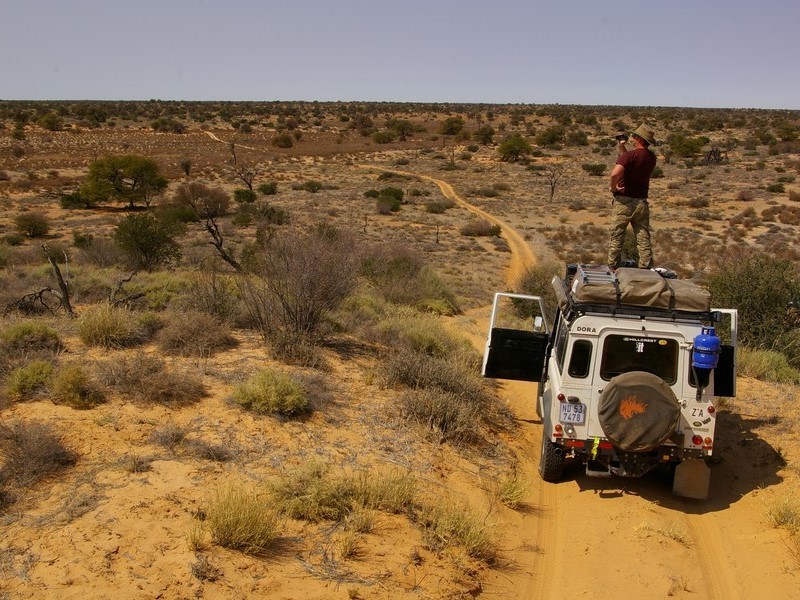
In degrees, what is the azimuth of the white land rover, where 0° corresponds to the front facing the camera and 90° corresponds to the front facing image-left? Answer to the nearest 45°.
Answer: approximately 180°

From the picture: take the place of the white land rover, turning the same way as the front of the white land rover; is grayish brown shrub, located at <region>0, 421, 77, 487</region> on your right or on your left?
on your left

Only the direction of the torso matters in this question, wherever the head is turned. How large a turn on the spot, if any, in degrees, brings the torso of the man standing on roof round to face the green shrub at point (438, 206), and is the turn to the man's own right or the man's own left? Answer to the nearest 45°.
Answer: approximately 45° to the man's own right

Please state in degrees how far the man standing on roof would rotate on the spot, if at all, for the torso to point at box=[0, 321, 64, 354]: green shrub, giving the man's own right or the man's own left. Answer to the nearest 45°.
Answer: approximately 45° to the man's own left

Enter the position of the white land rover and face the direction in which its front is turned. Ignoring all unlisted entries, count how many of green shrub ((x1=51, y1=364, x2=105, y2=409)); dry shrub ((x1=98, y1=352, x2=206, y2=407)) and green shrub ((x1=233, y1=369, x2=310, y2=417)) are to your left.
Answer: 3

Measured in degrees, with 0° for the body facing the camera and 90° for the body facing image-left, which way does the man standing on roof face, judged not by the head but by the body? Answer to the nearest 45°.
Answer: approximately 135°

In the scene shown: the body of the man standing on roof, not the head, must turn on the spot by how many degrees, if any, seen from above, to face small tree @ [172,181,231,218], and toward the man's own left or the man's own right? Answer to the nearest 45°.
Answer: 0° — they already face it
